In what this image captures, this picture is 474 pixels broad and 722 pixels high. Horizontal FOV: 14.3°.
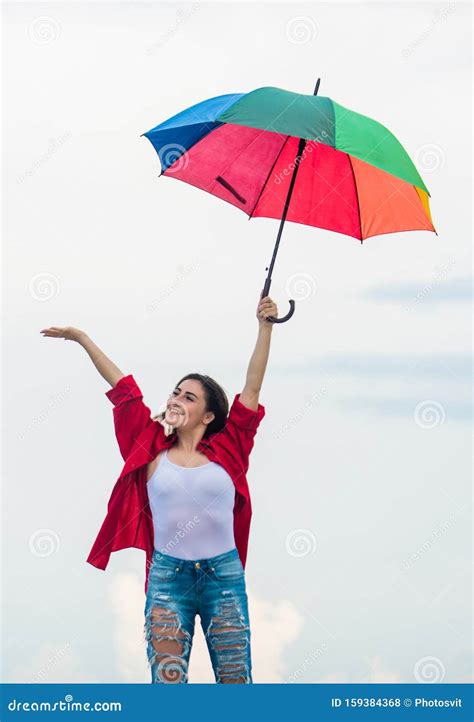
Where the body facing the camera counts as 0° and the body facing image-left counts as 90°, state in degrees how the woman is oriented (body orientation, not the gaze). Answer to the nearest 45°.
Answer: approximately 0°

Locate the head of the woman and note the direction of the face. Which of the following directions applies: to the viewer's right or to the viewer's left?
to the viewer's left
